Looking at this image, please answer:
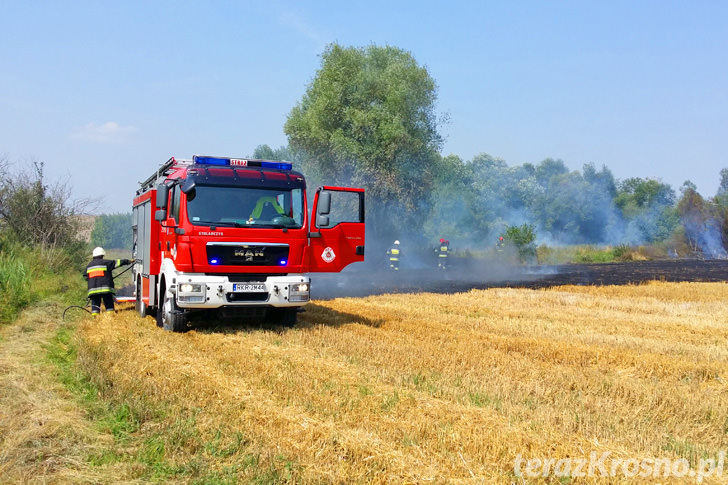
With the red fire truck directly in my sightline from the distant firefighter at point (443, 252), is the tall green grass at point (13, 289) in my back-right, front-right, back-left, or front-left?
front-right

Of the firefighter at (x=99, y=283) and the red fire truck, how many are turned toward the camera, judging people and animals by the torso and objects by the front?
1

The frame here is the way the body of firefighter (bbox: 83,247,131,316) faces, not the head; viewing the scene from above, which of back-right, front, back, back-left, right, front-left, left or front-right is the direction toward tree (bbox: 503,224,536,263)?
front

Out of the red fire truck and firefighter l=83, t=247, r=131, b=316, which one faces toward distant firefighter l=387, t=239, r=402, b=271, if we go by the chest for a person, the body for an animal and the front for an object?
the firefighter

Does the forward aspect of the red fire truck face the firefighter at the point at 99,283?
no

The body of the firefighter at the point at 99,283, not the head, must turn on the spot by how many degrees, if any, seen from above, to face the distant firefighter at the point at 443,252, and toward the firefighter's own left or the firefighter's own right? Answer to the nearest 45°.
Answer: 0° — they already face them

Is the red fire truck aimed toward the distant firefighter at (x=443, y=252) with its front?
no

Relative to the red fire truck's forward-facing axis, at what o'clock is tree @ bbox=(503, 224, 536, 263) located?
The tree is roughly at 7 o'clock from the red fire truck.

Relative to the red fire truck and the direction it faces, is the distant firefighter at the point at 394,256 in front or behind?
behind

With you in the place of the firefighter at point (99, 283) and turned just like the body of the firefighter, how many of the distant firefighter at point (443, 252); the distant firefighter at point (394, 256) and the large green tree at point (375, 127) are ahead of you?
3

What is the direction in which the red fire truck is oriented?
toward the camera

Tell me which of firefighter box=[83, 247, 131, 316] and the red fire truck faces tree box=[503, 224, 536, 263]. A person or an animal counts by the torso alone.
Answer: the firefighter

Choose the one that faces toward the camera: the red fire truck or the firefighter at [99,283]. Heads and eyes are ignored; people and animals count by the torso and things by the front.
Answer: the red fire truck

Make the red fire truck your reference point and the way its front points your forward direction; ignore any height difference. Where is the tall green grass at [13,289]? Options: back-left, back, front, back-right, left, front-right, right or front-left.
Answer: back-right

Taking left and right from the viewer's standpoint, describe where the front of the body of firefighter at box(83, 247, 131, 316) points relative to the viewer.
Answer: facing away from the viewer and to the right of the viewer

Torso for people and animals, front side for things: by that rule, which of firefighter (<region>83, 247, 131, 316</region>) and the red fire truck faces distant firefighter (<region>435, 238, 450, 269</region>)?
the firefighter
